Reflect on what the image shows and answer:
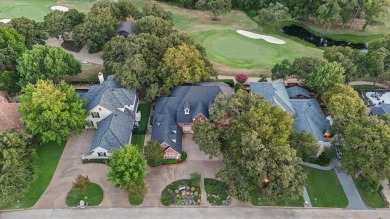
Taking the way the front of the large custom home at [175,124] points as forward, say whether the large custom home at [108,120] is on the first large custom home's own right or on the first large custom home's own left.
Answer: on the first large custom home's own right

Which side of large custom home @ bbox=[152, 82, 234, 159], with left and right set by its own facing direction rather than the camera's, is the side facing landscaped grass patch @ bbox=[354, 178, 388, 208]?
left

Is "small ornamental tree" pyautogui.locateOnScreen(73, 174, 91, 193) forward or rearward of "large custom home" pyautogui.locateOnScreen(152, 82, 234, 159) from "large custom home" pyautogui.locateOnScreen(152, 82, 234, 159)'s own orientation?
forward

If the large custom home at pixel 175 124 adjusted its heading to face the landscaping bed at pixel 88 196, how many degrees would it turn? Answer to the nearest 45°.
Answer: approximately 45° to its right

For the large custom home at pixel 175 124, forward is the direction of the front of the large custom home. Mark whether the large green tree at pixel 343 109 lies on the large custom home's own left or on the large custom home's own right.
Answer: on the large custom home's own left

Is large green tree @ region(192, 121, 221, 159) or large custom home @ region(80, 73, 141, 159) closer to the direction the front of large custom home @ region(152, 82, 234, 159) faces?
the large green tree

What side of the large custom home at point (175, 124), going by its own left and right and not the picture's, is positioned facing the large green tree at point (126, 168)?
front

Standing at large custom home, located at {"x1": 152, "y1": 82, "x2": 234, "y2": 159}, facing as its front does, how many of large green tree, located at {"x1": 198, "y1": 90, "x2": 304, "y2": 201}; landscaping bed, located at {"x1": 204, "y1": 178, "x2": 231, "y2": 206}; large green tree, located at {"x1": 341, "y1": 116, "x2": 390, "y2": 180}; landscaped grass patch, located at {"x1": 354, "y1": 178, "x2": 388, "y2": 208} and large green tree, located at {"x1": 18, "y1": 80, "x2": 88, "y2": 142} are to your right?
1

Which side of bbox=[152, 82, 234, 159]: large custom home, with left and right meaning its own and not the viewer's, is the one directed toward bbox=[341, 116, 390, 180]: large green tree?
left

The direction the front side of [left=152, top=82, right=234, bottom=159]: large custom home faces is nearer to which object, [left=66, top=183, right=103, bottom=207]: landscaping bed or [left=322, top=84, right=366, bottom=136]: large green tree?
the landscaping bed

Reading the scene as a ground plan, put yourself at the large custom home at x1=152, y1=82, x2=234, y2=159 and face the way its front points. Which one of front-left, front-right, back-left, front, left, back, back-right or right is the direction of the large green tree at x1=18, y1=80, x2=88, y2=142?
right

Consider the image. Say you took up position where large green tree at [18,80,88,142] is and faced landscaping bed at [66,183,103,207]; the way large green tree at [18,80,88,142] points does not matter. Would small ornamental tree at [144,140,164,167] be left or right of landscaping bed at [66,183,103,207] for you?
left

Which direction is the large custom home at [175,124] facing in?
toward the camera
